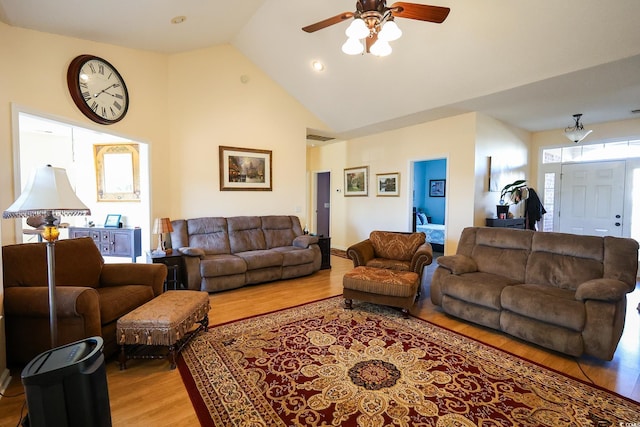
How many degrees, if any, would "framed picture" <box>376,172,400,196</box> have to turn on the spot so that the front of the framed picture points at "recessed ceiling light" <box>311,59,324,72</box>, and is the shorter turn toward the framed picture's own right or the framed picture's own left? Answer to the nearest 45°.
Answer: approximately 45° to the framed picture's own right

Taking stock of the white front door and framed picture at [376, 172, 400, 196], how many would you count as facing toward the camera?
2

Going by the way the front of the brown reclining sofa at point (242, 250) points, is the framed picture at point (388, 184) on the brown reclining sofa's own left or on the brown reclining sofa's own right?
on the brown reclining sofa's own left

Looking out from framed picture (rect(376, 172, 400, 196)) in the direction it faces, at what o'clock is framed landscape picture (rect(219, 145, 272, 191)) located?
The framed landscape picture is roughly at 2 o'clock from the framed picture.

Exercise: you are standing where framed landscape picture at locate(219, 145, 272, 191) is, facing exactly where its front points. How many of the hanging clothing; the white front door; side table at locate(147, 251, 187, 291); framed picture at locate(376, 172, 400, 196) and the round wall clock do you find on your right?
2

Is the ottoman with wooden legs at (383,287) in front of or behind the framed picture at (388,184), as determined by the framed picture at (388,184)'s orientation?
in front

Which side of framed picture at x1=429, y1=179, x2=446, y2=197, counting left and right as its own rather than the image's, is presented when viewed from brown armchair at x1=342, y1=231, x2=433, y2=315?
front

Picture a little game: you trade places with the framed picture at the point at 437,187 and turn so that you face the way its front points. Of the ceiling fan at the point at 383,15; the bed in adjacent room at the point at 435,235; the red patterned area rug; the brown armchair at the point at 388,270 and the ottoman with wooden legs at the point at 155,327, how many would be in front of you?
5

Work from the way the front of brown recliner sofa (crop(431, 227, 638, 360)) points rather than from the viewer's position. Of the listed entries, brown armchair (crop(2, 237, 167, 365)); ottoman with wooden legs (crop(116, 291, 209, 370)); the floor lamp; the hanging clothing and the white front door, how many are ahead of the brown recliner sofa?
3

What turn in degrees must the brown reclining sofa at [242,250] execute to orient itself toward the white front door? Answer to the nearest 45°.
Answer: approximately 45° to its left

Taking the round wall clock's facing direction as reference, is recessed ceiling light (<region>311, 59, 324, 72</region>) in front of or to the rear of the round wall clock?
in front
